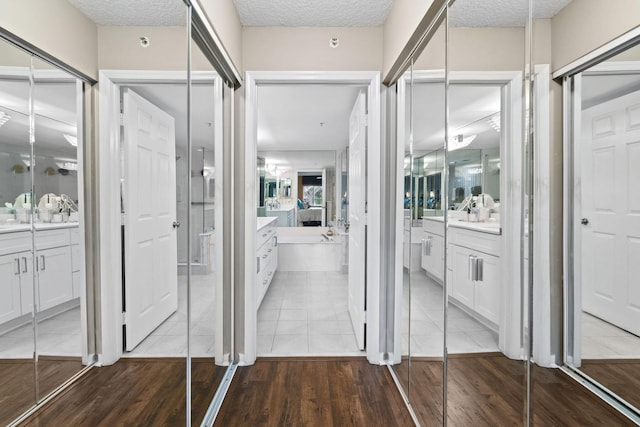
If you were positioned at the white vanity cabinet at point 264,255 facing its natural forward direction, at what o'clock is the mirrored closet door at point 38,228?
The mirrored closet door is roughly at 3 o'clock from the white vanity cabinet.

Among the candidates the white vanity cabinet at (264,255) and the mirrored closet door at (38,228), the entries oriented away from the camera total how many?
0

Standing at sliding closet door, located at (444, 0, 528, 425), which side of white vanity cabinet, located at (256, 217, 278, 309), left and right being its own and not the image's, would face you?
right

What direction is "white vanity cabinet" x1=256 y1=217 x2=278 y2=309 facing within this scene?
to the viewer's right

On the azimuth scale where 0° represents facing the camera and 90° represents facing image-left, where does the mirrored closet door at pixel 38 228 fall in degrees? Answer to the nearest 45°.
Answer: approximately 315°

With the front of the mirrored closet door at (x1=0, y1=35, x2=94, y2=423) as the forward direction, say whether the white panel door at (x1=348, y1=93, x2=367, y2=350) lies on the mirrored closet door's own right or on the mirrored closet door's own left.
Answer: on the mirrored closet door's own left

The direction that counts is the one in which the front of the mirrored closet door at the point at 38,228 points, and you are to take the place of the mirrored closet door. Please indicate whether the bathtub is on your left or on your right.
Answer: on your left
